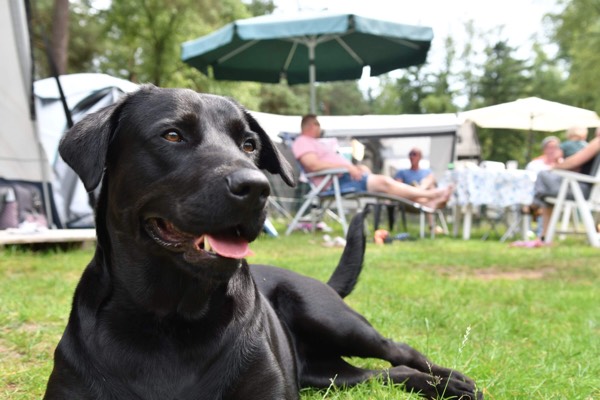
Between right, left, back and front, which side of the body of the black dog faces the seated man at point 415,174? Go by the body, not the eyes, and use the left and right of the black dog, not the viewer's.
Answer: back

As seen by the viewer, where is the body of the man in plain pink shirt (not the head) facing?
to the viewer's right

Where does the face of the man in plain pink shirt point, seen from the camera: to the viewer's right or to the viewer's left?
to the viewer's right

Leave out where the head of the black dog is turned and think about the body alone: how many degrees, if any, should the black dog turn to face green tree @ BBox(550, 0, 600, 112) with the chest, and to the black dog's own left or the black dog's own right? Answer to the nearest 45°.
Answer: approximately 180°

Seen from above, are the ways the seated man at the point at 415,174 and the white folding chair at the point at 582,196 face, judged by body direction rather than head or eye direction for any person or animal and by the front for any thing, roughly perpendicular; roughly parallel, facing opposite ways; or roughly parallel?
roughly perpendicular

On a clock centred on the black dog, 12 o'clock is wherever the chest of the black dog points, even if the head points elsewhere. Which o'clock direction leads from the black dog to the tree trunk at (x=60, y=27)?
The tree trunk is roughly at 4 o'clock from the black dog.

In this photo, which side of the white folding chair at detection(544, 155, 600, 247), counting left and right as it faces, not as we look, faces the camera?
left

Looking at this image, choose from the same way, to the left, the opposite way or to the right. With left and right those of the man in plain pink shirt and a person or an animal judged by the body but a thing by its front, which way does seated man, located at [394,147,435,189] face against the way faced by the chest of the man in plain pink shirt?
to the right

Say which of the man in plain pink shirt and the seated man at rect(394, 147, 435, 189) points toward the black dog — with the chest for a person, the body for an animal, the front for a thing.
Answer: the seated man

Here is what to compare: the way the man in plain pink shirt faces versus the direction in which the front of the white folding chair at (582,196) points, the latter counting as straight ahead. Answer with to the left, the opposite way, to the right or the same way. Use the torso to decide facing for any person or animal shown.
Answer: the opposite way

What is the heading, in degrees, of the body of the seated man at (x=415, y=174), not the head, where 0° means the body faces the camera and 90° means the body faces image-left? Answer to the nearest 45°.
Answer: approximately 0°
